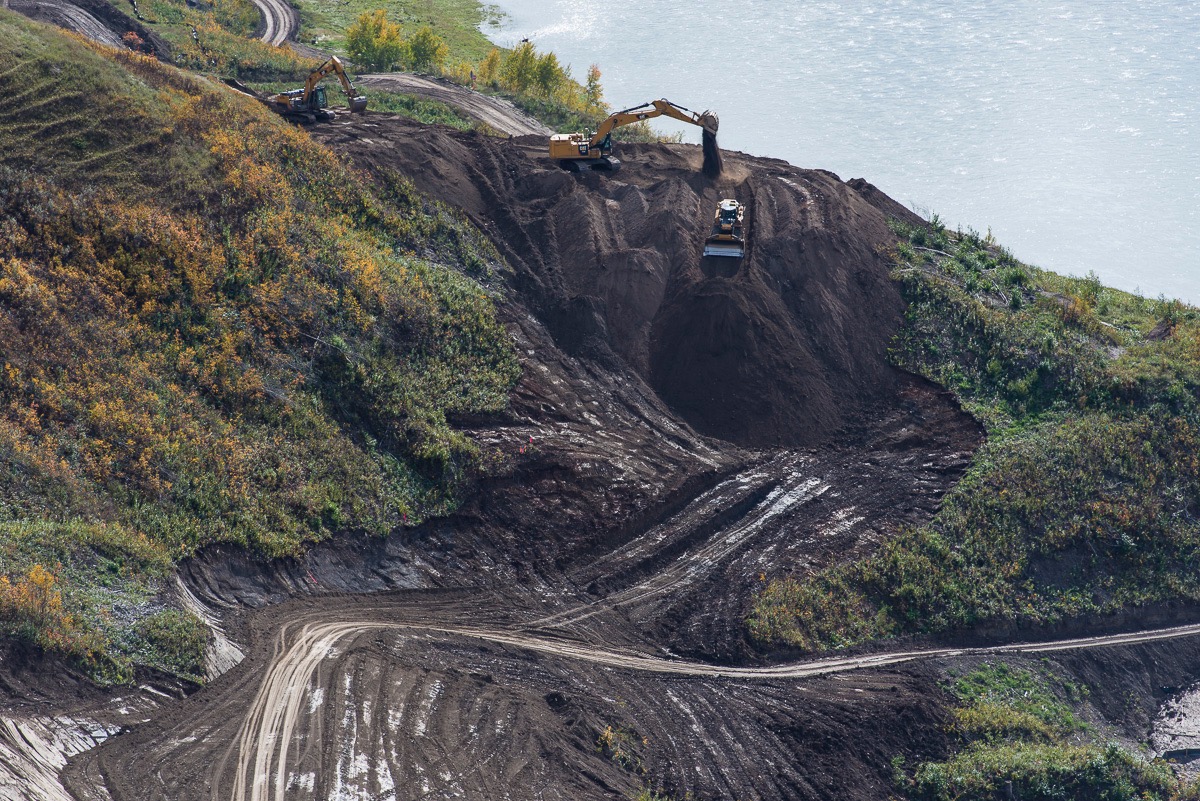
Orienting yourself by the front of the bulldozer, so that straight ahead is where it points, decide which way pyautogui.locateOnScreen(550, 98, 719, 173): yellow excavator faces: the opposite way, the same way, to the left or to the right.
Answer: to the left

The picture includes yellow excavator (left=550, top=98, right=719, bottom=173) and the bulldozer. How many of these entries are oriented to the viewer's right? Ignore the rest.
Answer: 1

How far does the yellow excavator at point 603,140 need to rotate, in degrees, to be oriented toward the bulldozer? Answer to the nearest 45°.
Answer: approximately 45° to its right

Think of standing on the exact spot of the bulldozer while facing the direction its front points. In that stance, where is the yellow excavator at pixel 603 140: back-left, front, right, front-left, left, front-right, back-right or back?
back-right

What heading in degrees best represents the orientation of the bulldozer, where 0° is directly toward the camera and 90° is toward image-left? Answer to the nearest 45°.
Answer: approximately 0°

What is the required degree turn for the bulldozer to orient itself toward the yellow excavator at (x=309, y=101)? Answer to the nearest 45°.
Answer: approximately 90° to its right

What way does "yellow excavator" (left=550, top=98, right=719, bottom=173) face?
to the viewer's right

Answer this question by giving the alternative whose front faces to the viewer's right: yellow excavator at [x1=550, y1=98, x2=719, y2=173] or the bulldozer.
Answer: the yellow excavator

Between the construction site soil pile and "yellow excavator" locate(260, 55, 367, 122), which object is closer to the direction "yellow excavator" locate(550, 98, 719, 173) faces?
the construction site soil pile
